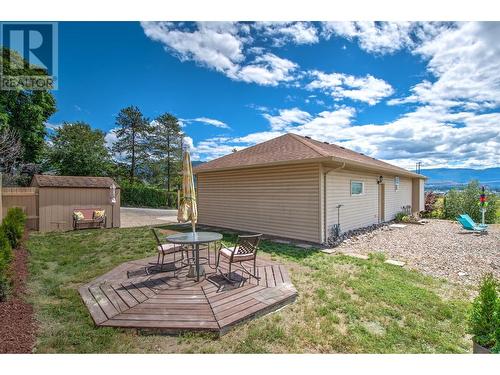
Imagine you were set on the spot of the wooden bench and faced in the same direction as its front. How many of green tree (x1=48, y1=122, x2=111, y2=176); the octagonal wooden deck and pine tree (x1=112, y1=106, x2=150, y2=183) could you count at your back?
2

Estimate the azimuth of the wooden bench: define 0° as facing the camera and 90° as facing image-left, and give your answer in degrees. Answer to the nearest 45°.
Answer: approximately 0°

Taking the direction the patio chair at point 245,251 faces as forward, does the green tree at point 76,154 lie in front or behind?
in front

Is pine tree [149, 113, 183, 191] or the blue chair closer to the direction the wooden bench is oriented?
the blue chair

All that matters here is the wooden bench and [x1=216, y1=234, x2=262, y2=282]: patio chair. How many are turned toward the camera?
1

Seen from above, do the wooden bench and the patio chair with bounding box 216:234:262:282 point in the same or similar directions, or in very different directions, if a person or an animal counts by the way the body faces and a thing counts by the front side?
very different directions

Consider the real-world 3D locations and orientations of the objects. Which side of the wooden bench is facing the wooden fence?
right

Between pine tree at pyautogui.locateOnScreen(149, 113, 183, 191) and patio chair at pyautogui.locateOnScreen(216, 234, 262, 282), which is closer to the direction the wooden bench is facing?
the patio chair

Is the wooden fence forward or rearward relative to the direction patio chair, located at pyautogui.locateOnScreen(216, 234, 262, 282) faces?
forward

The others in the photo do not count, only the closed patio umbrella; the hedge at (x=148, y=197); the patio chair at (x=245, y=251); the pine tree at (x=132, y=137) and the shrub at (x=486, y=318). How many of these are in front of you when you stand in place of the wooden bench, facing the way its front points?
3

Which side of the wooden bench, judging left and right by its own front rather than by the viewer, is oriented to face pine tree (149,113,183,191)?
back
